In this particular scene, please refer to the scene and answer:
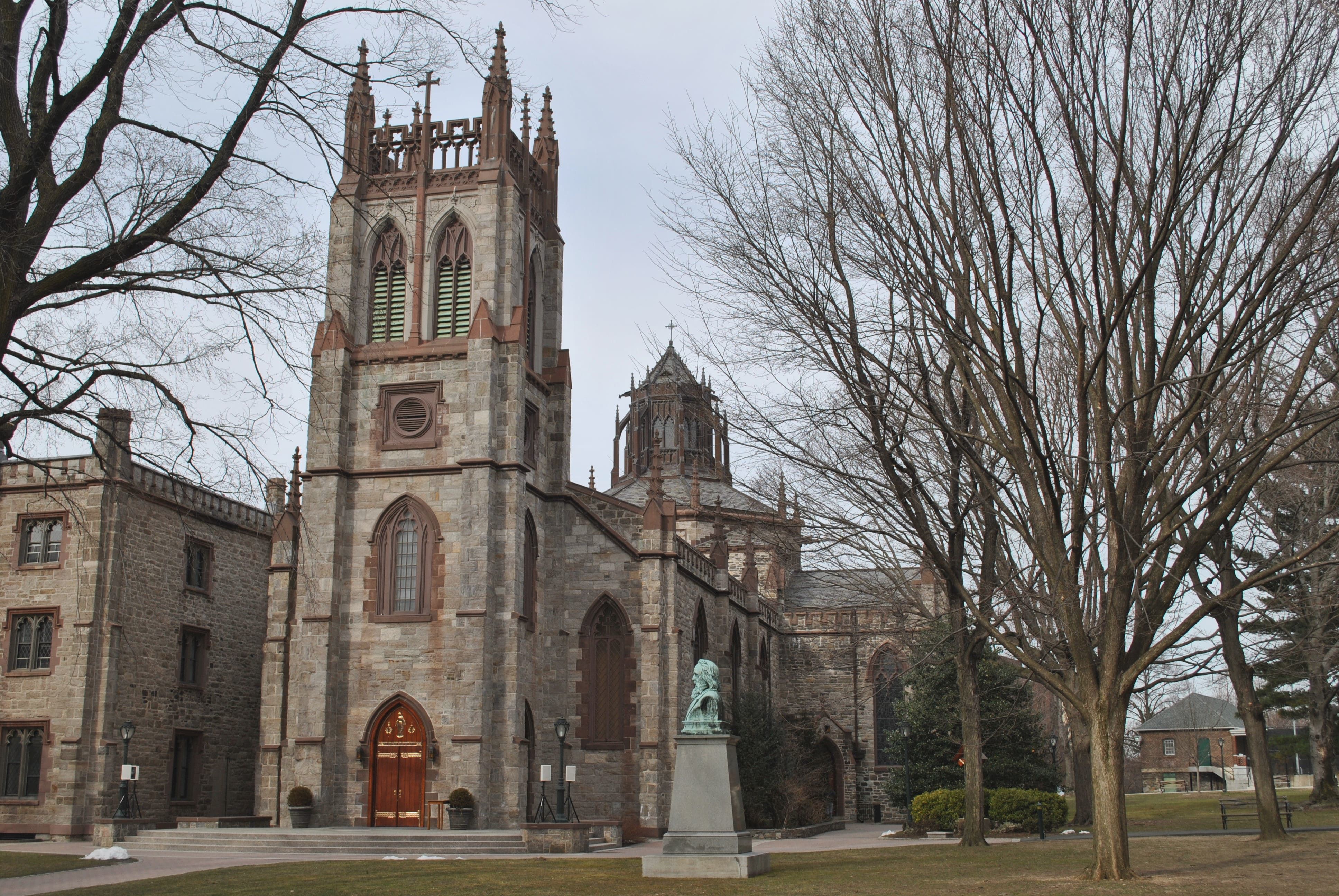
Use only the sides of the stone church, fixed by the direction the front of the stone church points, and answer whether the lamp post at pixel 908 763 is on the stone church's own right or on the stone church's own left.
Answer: on the stone church's own left

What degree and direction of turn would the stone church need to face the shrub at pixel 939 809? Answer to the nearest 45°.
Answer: approximately 90° to its left

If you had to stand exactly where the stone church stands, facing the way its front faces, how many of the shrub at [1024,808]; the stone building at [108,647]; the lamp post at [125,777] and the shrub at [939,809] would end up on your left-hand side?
2

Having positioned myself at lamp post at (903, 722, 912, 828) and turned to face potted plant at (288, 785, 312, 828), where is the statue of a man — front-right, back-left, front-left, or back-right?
front-left

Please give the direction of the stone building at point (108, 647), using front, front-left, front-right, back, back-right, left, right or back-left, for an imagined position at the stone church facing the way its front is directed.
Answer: right

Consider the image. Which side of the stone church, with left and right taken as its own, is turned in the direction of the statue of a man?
front

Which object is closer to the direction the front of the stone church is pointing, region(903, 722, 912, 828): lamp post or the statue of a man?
the statue of a man

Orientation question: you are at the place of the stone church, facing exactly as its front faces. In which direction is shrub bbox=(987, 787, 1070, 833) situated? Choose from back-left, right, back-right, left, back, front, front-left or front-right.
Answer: left

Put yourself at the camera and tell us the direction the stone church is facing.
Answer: facing the viewer

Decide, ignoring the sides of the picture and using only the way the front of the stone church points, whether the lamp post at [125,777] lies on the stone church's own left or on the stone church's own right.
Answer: on the stone church's own right
